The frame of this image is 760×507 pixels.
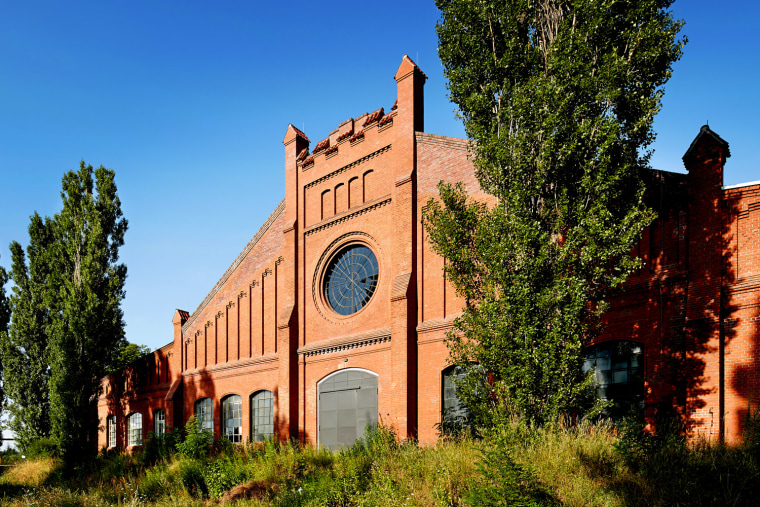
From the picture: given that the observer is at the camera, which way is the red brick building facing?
facing the viewer and to the left of the viewer

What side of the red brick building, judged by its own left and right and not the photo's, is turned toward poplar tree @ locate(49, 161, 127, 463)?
right

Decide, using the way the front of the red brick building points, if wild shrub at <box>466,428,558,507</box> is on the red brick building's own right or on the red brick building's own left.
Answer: on the red brick building's own left

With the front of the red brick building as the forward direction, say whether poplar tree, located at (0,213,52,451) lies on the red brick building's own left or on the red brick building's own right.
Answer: on the red brick building's own right
